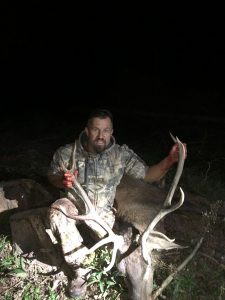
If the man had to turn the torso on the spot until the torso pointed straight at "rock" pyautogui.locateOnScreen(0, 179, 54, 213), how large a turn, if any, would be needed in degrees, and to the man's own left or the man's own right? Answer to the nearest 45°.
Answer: approximately 135° to the man's own right

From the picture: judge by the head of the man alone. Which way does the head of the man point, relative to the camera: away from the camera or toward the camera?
toward the camera

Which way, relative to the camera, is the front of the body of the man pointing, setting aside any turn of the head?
toward the camera
